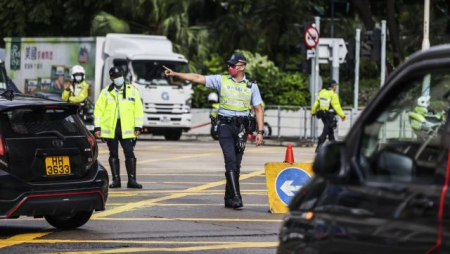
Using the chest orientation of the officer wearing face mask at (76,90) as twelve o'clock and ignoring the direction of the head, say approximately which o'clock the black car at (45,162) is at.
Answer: The black car is roughly at 12 o'clock from the officer wearing face mask.

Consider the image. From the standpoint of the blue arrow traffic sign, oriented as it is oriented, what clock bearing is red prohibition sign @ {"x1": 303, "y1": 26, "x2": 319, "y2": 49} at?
The red prohibition sign is roughly at 6 o'clock from the blue arrow traffic sign.

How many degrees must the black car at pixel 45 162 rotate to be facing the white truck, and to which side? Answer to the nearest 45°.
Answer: approximately 45° to its right

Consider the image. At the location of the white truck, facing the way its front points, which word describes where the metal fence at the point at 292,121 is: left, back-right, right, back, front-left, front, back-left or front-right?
front-left

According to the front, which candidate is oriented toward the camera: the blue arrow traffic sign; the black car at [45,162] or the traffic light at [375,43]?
the blue arrow traffic sign

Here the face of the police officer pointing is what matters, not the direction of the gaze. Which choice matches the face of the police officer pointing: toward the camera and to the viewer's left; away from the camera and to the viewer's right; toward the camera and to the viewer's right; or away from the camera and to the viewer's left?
toward the camera and to the viewer's left

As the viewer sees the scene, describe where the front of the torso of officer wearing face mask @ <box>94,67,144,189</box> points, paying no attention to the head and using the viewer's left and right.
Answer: facing the viewer

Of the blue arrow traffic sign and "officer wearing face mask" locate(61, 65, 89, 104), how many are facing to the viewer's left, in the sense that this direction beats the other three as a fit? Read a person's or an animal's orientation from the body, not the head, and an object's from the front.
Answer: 0

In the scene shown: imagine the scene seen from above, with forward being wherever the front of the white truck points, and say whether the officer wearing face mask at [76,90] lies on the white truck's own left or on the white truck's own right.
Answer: on the white truck's own right

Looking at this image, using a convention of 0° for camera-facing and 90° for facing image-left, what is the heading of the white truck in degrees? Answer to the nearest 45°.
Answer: approximately 315°

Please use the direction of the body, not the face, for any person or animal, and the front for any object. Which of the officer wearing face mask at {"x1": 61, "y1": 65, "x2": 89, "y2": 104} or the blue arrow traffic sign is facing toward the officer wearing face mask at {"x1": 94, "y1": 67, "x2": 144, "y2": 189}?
the officer wearing face mask at {"x1": 61, "y1": 65, "x2": 89, "y2": 104}

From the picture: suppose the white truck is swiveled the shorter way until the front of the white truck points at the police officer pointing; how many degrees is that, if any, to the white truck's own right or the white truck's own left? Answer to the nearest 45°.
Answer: approximately 45° to the white truck's own right

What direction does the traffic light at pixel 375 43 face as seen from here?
to the viewer's left

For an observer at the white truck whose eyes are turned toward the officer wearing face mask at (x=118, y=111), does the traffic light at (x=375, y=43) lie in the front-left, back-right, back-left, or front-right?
front-left
